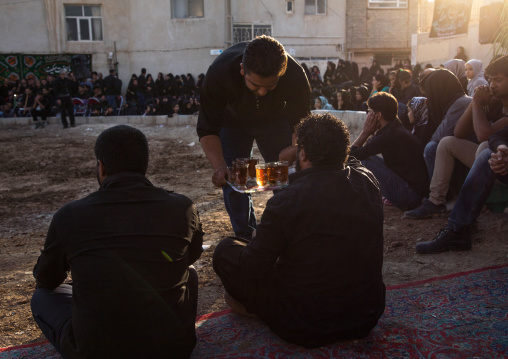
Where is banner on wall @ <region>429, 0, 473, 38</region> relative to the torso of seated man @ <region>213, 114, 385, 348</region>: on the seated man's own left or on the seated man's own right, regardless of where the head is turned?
on the seated man's own right

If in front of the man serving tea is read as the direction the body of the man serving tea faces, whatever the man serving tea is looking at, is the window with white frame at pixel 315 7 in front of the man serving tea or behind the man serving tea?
behind

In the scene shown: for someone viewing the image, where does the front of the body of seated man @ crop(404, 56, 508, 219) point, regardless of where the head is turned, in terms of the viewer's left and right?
facing to the left of the viewer

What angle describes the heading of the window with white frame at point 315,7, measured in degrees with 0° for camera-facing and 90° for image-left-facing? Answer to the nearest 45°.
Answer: approximately 0°

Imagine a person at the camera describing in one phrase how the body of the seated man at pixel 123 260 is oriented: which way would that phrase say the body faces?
away from the camera

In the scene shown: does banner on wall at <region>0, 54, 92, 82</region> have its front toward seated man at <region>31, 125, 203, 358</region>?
yes

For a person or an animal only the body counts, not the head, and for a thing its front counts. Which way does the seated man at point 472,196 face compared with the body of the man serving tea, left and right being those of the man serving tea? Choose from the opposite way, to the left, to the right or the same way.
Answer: to the right

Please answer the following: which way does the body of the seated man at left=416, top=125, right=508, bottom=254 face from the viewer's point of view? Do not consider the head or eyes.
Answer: to the viewer's left

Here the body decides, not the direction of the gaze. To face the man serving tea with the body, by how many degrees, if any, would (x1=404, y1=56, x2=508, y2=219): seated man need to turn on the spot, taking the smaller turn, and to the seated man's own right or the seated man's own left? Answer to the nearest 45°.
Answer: approximately 45° to the seated man's own left

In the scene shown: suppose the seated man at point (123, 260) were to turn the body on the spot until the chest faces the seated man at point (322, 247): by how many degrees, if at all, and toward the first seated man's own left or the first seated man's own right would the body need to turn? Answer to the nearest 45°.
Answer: approximately 90° to the first seated man's own right

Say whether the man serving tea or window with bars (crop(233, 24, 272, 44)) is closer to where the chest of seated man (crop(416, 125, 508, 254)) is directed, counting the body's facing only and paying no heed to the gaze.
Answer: the man serving tea

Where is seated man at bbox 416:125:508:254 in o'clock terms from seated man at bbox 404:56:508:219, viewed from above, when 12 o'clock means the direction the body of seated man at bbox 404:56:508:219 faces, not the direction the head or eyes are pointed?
seated man at bbox 416:125:508:254 is roughly at 9 o'clock from seated man at bbox 404:56:508:219.
